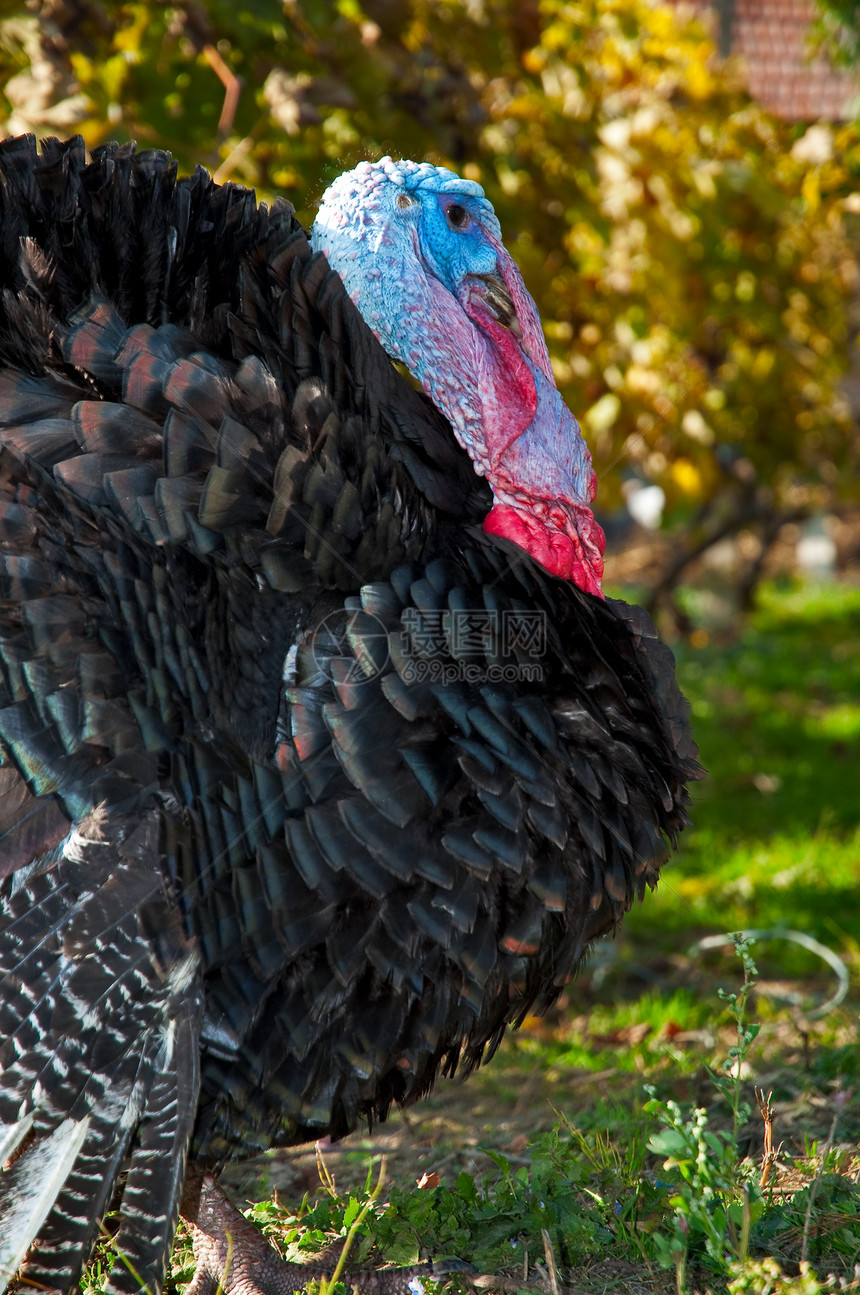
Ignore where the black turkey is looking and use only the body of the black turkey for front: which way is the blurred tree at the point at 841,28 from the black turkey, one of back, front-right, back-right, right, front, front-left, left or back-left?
front-left

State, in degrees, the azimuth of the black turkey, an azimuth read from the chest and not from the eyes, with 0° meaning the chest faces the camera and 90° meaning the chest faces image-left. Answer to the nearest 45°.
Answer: approximately 270°
